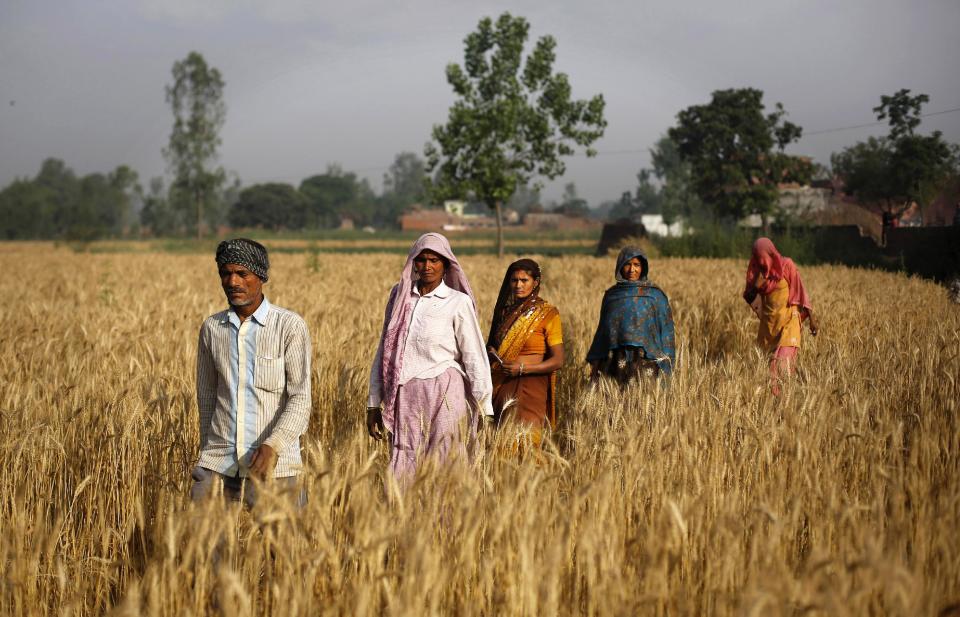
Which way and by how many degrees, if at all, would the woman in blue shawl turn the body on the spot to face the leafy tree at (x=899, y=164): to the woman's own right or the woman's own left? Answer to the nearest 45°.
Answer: approximately 180°

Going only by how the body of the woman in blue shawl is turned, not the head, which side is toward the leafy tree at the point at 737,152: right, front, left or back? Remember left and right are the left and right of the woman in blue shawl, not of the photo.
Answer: back

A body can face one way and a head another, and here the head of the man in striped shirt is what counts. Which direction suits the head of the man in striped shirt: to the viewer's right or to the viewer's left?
to the viewer's left
